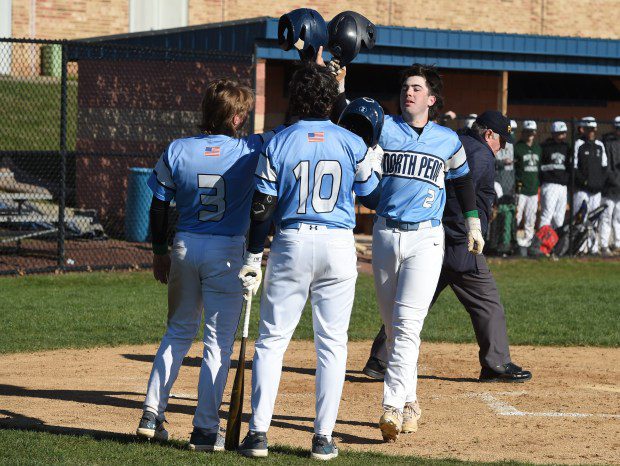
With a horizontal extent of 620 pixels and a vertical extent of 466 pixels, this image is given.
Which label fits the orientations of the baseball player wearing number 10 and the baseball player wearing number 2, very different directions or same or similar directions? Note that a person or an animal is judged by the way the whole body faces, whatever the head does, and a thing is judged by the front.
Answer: very different directions

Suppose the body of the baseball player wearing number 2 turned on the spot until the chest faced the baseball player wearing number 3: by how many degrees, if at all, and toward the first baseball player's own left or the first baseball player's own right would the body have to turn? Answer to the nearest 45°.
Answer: approximately 45° to the first baseball player's own right

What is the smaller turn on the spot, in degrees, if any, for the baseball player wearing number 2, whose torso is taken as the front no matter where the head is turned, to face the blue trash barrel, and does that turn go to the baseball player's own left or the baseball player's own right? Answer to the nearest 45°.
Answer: approximately 135° to the baseball player's own right

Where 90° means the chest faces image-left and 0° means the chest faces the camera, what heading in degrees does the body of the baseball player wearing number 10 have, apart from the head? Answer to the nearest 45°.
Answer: approximately 180°

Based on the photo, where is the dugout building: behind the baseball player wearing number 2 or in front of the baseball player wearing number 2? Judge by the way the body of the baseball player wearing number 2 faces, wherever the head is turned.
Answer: behind

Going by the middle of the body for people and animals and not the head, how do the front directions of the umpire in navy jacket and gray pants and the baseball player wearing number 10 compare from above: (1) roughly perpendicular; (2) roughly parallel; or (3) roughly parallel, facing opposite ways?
roughly perpendicular

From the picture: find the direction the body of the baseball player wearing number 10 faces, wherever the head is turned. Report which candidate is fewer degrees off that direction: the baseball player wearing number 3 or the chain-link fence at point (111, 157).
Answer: the chain-link fence
